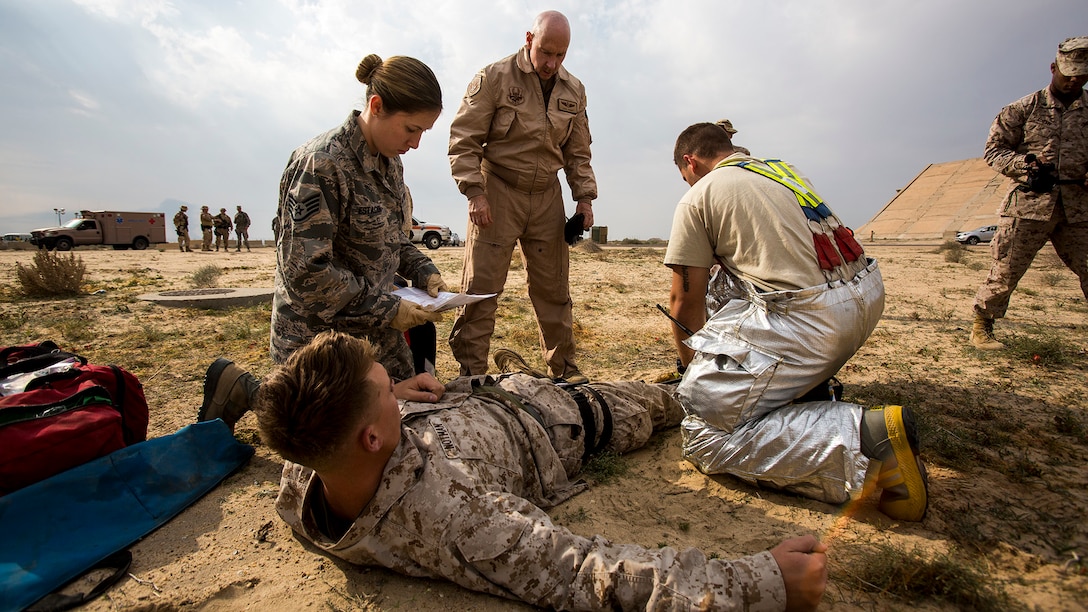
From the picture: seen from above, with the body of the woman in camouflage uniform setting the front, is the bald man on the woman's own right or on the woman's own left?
on the woman's own left

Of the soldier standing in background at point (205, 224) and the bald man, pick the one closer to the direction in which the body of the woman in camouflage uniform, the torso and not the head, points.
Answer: the bald man

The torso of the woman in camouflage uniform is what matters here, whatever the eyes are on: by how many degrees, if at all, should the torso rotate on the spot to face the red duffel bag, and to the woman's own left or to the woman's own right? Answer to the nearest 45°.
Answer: approximately 135° to the woman's own right

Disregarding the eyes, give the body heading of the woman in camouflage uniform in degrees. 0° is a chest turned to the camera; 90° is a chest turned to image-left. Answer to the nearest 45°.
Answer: approximately 315°

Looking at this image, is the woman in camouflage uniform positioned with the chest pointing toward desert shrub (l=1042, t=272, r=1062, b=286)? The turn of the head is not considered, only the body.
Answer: no

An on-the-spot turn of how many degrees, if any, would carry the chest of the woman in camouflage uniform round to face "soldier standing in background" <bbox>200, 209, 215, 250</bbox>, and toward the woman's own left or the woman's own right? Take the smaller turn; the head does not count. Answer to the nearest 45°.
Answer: approximately 135° to the woman's own left

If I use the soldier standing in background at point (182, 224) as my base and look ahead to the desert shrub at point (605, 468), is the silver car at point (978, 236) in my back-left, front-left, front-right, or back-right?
front-left

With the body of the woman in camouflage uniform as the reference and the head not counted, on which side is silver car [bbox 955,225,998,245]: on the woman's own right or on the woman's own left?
on the woman's own left

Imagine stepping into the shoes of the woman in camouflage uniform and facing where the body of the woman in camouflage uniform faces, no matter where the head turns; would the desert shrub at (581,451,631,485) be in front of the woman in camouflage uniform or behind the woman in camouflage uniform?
in front

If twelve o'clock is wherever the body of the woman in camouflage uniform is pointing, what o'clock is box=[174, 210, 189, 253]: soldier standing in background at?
The soldier standing in background is roughly at 7 o'clock from the woman in camouflage uniform.

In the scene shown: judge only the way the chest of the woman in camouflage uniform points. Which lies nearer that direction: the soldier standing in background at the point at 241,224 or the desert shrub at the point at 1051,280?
the desert shrub

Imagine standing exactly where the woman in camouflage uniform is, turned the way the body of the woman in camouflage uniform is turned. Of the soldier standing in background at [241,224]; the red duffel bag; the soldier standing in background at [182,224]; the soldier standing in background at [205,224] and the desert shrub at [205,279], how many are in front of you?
0

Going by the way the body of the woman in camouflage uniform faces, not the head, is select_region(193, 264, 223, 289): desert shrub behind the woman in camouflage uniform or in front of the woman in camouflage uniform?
behind

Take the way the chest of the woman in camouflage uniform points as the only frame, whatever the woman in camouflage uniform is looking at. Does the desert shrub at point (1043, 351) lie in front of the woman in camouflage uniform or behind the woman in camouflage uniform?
in front

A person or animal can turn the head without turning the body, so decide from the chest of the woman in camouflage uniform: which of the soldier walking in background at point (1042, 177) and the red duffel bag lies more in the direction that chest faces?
the soldier walking in background

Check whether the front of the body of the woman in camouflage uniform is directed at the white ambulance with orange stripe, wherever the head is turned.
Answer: no
